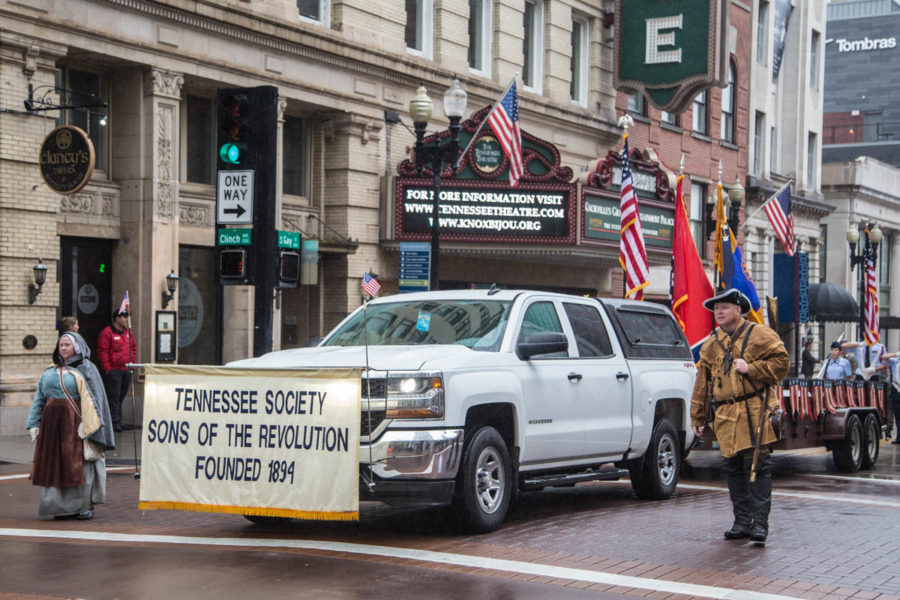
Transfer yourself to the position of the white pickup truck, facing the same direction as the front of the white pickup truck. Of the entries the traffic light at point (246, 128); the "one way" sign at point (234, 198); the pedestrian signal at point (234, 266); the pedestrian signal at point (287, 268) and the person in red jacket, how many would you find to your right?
5

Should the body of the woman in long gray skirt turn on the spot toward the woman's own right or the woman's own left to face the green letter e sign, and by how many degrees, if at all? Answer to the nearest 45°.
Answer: approximately 180°

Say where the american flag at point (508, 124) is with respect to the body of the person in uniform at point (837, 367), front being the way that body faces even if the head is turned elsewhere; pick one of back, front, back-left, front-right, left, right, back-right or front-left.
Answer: front-right

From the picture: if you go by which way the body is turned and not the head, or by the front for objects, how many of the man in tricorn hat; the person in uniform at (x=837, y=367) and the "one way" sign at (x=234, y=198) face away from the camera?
0

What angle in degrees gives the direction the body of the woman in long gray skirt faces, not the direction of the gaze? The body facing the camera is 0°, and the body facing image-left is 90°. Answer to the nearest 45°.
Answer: approximately 45°

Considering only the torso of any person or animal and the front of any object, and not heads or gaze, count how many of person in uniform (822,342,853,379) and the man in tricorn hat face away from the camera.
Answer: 0

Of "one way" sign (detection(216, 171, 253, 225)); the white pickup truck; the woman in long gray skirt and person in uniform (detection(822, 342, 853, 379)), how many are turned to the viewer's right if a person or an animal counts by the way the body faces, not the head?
0

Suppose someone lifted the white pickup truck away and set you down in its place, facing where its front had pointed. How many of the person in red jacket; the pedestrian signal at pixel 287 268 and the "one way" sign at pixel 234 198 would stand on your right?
3

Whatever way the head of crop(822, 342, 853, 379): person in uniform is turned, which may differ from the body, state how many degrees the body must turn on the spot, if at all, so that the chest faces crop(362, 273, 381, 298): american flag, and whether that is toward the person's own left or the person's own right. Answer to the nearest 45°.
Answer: approximately 45° to the person's own right

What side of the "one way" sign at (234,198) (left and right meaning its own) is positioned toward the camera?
front

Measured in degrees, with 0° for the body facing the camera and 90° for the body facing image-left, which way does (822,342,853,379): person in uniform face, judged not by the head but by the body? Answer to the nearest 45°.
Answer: approximately 45°

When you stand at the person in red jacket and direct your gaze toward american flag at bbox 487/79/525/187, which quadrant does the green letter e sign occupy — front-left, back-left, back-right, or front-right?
front-left

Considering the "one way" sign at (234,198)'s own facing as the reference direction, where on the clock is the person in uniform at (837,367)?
The person in uniform is roughly at 8 o'clock from the "one way" sign.

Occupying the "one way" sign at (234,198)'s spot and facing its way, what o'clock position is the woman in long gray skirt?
The woman in long gray skirt is roughly at 1 o'clock from the "one way" sign.

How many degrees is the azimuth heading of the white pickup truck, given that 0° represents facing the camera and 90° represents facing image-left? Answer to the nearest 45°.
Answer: approximately 45°

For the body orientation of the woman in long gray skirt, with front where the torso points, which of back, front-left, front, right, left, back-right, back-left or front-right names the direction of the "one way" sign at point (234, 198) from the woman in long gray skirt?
back
